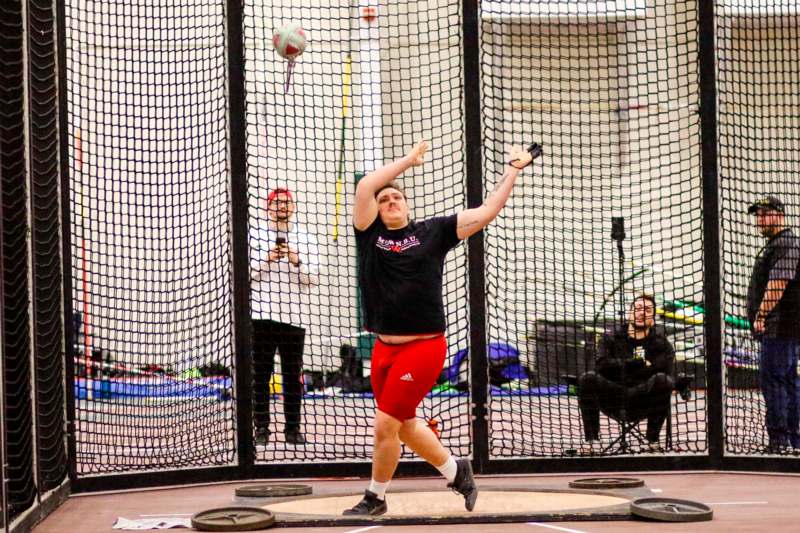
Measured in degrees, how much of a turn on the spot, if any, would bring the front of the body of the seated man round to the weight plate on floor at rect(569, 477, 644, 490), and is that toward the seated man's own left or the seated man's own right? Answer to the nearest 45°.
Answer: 0° — they already face it

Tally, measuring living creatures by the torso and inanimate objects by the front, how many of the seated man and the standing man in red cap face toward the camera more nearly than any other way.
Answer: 2

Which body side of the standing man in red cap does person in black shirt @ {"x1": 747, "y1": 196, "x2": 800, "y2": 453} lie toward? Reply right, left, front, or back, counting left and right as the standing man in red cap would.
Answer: left

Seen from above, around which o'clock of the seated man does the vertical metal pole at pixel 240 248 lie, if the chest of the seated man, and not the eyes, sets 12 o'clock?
The vertical metal pole is roughly at 2 o'clock from the seated man.

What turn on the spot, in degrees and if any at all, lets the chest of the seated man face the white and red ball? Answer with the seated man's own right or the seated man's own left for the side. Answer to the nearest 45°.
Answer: approximately 45° to the seated man's own right

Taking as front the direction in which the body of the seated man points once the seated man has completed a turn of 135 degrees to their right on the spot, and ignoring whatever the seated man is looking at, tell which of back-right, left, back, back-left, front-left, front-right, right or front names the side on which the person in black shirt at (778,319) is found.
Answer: back-right

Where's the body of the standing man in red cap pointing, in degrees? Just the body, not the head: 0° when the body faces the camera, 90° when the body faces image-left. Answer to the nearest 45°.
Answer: approximately 0°

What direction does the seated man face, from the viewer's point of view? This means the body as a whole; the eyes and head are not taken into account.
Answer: toward the camera

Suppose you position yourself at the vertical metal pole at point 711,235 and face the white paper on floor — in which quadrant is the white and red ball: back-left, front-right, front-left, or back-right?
front-right

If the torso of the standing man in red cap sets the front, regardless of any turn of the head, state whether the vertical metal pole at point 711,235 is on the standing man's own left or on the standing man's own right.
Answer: on the standing man's own left

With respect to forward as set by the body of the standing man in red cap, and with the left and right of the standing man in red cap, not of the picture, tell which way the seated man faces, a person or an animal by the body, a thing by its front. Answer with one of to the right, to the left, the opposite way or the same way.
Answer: the same way

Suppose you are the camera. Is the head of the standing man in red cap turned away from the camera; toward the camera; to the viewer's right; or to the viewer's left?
toward the camera

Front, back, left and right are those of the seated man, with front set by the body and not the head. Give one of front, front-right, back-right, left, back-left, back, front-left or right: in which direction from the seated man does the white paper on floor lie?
front-right

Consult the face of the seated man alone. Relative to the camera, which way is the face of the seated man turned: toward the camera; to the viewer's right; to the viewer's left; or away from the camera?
toward the camera

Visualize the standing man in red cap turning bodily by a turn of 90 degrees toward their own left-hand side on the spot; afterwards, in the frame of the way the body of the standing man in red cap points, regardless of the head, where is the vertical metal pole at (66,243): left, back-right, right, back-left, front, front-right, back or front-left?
back-right

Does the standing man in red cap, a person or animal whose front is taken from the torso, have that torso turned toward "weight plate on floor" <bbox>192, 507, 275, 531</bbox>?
yes

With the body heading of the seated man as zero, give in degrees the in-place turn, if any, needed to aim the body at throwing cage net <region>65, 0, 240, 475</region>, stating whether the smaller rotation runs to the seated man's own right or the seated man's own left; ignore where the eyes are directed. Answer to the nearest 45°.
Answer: approximately 90° to the seated man's own right
